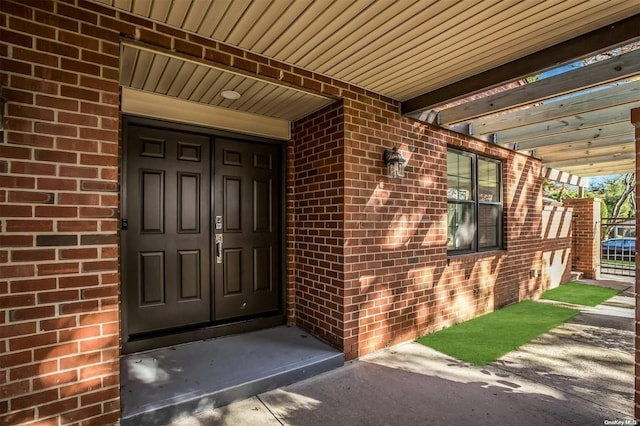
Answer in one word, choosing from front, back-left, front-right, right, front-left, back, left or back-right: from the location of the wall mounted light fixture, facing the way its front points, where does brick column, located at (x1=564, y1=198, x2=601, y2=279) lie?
left

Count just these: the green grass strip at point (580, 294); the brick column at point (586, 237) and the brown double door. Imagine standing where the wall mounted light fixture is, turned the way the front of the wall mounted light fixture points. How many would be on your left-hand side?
2

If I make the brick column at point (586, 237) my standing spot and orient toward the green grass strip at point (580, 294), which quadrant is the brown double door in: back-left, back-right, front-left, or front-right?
front-right

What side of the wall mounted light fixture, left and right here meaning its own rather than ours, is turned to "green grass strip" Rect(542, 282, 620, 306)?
left

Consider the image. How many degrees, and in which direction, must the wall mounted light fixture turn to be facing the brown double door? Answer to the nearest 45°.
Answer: approximately 135° to its right

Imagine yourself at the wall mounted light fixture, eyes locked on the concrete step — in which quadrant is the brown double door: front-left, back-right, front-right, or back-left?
front-right

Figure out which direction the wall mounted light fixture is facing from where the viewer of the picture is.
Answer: facing the viewer and to the right of the viewer
